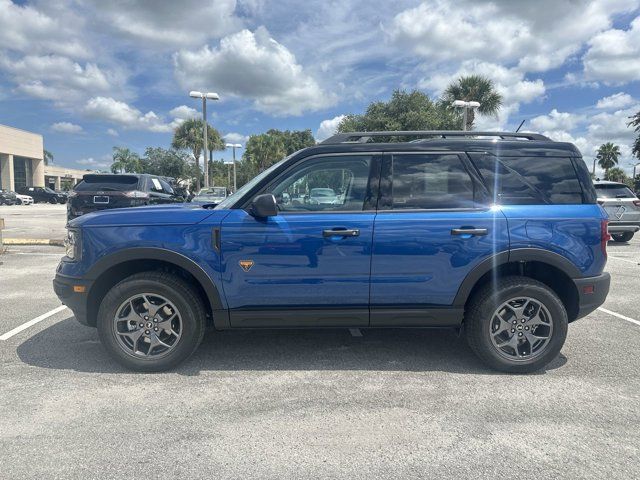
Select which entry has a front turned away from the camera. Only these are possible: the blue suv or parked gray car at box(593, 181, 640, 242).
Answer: the parked gray car

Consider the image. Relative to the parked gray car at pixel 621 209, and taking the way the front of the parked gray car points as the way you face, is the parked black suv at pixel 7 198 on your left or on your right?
on your left

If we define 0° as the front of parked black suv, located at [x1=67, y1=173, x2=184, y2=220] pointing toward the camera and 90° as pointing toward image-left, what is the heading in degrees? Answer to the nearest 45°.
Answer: approximately 225°

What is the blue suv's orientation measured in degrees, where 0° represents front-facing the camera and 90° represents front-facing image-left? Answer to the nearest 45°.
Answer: approximately 90°

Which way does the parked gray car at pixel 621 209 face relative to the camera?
away from the camera

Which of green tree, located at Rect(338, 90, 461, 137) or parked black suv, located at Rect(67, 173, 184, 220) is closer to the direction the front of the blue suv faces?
the parked black suv

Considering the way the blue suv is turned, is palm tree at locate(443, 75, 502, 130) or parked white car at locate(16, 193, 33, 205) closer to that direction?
the parked white car
